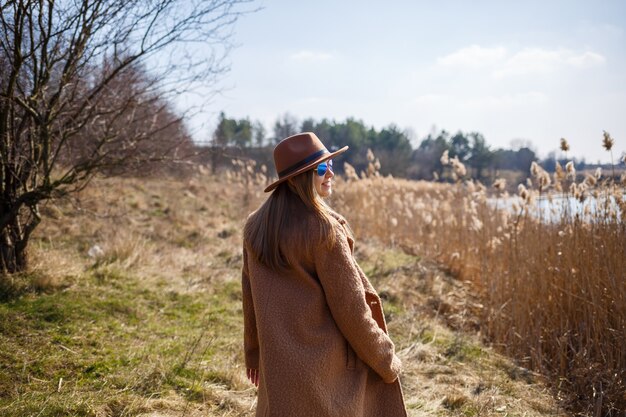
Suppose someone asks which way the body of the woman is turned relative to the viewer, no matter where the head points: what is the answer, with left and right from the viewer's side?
facing away from the viewer and to the right of the viewer

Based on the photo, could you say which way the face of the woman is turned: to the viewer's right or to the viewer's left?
to the viewer's right
